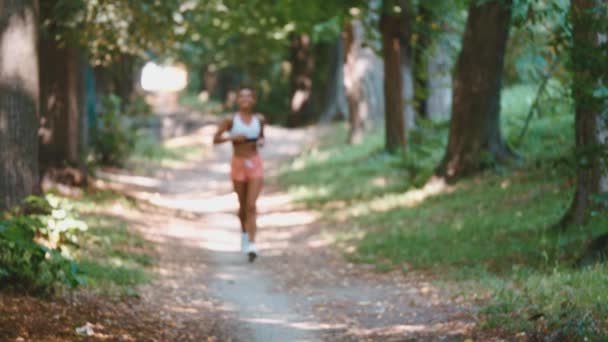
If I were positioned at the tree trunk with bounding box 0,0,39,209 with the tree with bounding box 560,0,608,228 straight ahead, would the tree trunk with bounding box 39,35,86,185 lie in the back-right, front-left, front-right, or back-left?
back-left

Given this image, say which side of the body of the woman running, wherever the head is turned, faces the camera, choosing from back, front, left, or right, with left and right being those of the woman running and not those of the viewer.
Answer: front

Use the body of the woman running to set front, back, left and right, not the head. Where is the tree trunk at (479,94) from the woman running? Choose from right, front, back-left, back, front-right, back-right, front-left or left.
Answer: back-left

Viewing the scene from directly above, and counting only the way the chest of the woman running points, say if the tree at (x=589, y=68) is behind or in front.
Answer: in front

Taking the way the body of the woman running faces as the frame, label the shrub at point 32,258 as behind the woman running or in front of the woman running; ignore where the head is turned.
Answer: in front

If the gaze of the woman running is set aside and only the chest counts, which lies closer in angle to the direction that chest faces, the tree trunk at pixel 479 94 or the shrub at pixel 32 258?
the shrub

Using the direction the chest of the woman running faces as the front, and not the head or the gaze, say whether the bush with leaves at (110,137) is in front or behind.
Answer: behind
